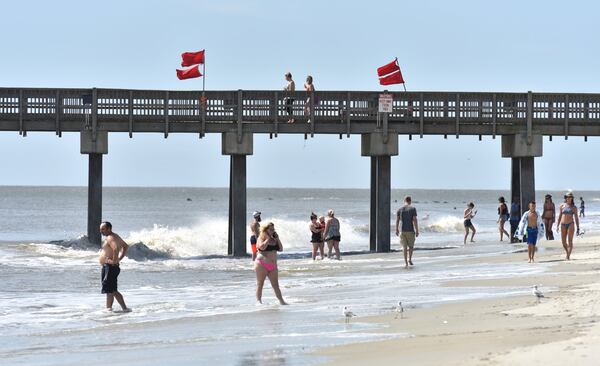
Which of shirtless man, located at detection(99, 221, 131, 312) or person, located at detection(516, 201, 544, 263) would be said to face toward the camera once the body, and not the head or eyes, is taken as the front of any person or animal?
the person

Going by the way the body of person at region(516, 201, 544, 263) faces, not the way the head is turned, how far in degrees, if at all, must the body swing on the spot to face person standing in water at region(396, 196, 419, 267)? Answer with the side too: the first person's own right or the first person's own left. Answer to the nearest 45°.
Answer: approximately 90° to the first person's own right

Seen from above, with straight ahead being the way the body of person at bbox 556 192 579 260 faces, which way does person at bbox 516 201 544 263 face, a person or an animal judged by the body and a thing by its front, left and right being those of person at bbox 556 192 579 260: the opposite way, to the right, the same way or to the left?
the same way

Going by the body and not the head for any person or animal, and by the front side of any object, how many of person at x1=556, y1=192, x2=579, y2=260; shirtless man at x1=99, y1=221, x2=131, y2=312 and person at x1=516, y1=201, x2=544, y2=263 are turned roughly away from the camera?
0

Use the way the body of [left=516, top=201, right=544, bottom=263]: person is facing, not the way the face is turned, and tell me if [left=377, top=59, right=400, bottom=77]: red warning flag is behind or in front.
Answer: behind

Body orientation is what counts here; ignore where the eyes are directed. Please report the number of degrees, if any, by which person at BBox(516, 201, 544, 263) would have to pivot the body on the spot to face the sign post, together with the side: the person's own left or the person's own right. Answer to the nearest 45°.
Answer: approximately 135° to the person's own right

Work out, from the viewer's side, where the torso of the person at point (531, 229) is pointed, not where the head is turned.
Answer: toward the camera

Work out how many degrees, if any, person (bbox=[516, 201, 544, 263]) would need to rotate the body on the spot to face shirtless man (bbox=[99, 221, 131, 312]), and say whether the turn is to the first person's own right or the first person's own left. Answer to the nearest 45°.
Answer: approximately 45° to the first person's own right
